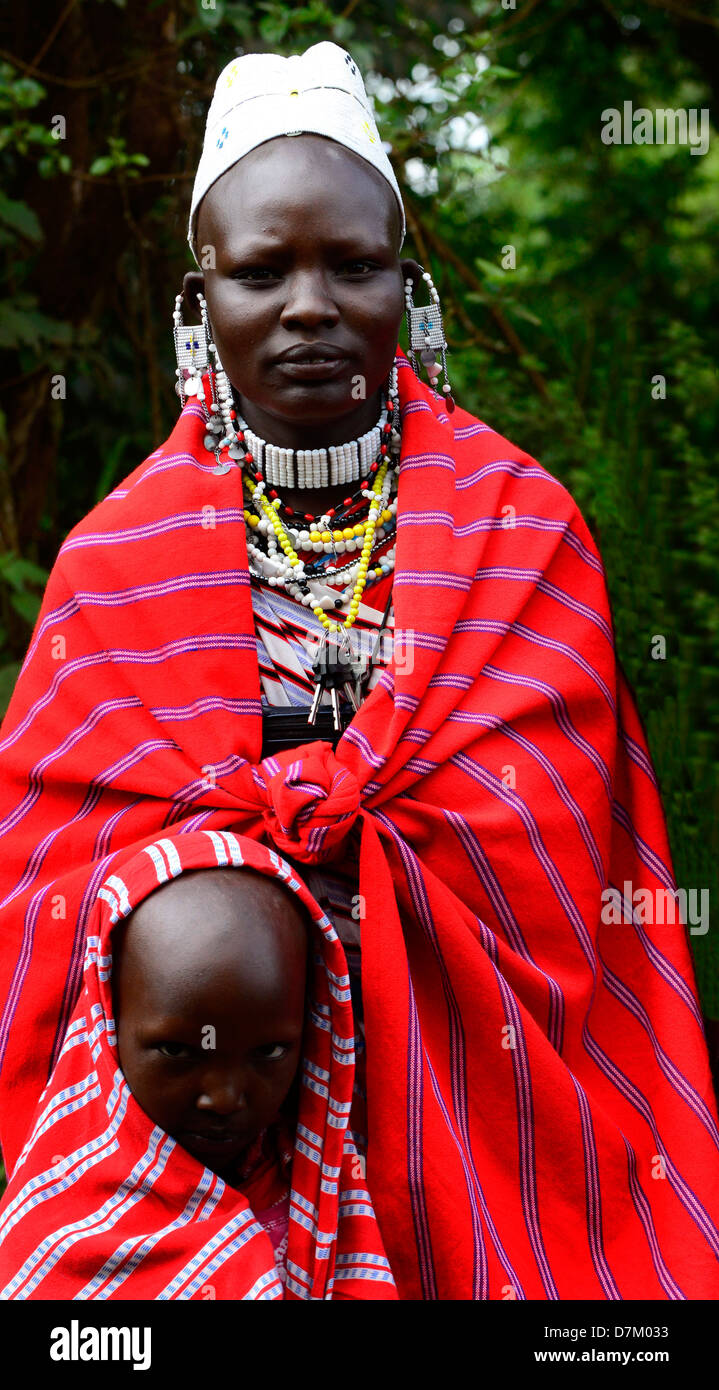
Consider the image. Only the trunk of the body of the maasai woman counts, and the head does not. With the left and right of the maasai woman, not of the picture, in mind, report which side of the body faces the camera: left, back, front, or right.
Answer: front

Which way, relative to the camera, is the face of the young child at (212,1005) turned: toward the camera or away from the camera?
toward the camera

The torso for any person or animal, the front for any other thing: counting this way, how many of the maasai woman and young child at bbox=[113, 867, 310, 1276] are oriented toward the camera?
2

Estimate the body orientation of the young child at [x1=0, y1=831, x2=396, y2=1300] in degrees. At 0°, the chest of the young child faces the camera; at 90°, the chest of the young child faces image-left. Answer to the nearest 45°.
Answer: approximately 0°

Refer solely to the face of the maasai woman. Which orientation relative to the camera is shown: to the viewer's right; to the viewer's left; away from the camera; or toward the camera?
toward the camera

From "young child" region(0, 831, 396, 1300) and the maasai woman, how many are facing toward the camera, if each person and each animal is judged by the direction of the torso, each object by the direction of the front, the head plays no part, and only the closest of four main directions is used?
2

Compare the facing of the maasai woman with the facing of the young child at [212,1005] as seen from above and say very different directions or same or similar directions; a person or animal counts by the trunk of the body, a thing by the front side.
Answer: same or similar directions

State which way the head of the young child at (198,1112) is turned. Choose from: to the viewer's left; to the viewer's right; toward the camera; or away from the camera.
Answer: toward the camera

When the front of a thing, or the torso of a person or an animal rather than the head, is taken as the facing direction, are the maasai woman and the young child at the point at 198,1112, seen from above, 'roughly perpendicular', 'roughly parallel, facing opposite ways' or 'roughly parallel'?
roughly parallel
